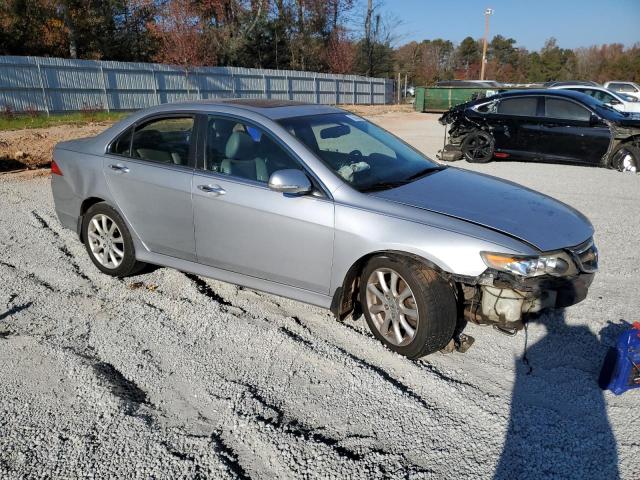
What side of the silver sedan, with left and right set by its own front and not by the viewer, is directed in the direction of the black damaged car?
left

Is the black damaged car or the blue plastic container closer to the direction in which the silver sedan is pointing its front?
the blue plastic container

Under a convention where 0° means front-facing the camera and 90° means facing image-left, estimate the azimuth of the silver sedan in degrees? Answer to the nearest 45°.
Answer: approximately 315°

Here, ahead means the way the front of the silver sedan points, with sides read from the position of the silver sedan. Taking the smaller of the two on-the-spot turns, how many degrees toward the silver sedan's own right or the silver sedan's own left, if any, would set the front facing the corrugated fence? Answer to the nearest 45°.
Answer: approximately 180°

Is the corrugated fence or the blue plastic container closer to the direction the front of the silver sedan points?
the blue plastic container

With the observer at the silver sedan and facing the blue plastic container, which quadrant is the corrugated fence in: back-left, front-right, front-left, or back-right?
back-left
